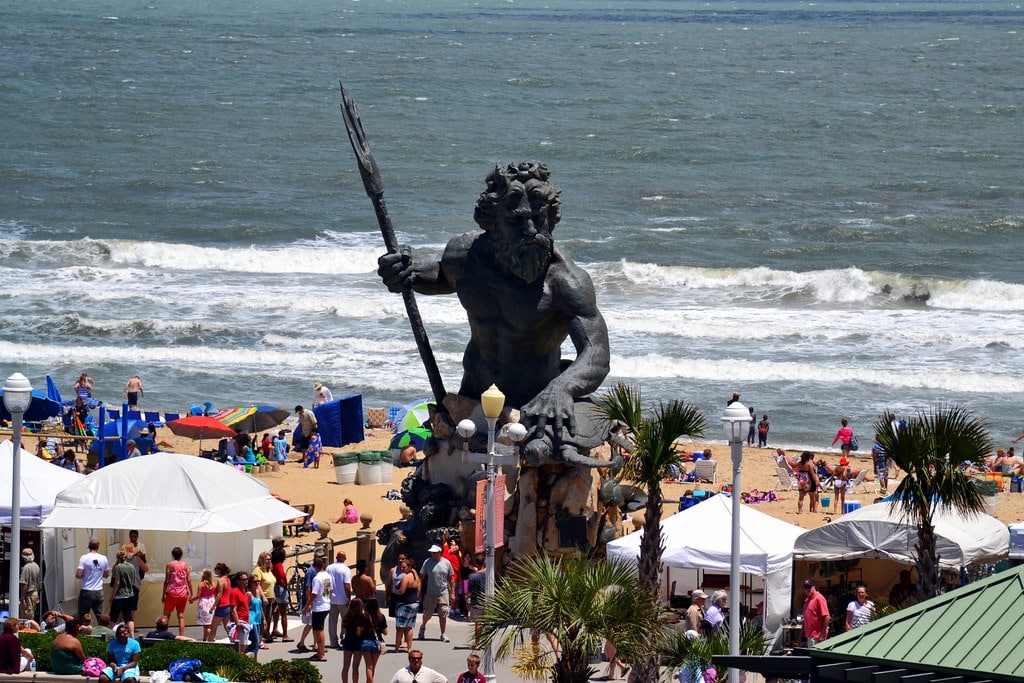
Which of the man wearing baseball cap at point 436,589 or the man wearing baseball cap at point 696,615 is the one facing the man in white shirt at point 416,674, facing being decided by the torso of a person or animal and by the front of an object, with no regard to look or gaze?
the man wearing baseball cap at point 436,589

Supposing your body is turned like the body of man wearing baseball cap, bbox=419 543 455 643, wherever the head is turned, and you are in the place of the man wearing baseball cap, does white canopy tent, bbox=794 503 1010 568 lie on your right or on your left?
on your left

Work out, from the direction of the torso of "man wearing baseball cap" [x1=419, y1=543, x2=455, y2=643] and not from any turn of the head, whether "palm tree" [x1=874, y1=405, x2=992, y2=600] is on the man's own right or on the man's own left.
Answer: on the man's own left

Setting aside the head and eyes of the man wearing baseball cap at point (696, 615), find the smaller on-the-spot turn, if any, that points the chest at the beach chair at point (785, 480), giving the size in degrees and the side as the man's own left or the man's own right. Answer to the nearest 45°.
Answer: approximately 90° to the man's own left

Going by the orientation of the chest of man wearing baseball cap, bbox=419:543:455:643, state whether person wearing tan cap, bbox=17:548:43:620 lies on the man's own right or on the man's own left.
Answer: on the man's own right

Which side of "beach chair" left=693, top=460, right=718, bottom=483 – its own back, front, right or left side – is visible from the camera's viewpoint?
back

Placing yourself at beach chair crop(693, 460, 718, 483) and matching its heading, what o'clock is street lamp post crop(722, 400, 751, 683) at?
The street lamp post is roughly at 6 o'clock from the beach chair.

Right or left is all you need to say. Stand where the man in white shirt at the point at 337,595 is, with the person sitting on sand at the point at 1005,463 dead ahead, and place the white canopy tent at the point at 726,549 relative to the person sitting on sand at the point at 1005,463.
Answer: right
